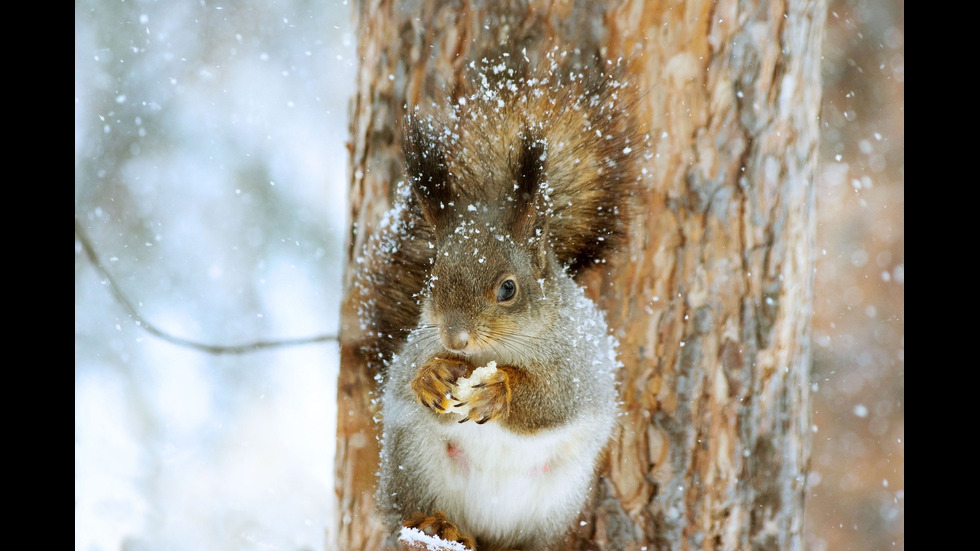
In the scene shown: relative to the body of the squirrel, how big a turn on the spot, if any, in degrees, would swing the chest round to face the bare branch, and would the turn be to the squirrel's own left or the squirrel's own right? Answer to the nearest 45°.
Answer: approximately 135° to the squirrel's own right

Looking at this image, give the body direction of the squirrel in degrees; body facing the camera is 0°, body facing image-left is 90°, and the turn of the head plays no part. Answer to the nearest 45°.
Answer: approximately 0°
